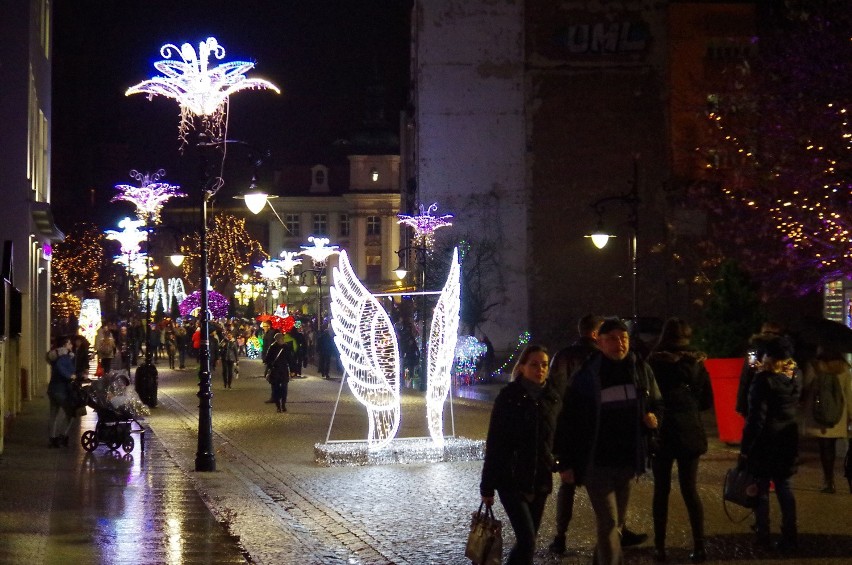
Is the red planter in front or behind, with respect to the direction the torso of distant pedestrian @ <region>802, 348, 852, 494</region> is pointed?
in front

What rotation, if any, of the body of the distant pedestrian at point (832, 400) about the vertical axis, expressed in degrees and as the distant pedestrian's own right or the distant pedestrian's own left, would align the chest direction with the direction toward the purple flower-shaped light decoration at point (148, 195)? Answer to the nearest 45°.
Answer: approximately 45° to the distant pedestrian's own left

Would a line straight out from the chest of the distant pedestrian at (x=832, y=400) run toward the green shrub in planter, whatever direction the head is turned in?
yes

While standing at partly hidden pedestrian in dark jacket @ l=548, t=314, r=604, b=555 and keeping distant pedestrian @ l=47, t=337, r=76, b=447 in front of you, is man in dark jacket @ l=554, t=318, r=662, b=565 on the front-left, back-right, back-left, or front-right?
back-left

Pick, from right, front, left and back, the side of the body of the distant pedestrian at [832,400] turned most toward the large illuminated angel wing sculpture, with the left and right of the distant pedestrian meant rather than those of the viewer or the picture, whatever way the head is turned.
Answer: left

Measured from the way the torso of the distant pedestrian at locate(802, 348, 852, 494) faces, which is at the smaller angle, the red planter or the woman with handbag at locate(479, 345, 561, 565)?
the red planter

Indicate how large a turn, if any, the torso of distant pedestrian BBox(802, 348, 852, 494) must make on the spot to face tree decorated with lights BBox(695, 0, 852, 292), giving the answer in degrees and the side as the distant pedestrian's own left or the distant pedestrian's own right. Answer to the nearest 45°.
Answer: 0° — they already face it

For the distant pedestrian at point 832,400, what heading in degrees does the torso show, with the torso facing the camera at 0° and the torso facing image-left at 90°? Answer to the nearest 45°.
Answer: approximately 180°

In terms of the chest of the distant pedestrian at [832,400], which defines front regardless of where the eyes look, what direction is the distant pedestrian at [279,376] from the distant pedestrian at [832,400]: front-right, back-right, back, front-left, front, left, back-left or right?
front-left
